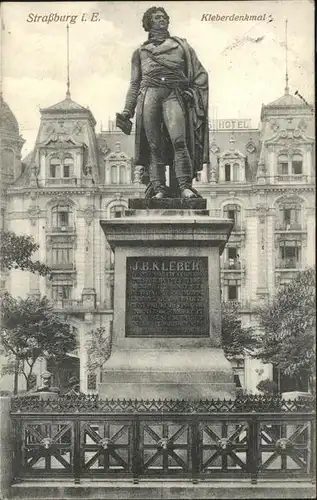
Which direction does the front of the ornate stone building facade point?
toward the camera

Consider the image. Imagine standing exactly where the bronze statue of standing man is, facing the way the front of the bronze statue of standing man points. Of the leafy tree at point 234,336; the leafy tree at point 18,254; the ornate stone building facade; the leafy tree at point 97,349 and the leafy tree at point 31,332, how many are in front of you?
0

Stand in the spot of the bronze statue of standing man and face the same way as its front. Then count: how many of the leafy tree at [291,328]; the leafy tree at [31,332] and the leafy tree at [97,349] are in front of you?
0

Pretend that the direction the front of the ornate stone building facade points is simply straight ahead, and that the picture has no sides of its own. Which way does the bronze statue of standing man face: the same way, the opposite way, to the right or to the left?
the same way

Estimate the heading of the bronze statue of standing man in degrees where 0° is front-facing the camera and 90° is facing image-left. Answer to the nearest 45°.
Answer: approximately 0°

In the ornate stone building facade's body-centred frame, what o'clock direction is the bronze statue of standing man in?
The bronze statue of standing man is roughly at 12 o'clock from the ornate stone building facade.

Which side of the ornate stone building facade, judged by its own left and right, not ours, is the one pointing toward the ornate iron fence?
front

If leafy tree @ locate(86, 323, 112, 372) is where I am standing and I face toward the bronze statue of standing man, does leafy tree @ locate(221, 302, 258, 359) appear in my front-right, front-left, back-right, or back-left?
front-left

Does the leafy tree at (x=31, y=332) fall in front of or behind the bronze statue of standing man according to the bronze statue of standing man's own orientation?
behind

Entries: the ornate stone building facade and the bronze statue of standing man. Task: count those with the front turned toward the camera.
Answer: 2

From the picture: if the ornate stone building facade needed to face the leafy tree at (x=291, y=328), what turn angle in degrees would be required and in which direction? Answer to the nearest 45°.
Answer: approximately 45° to its left

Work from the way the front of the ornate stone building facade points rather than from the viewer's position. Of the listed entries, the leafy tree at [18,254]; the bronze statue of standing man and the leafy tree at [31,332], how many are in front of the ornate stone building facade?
3

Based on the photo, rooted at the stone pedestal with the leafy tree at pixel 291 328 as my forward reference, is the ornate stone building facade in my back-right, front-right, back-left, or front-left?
front-left

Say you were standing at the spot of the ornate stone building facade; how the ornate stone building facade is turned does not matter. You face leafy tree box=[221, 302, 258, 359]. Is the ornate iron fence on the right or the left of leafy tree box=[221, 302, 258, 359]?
right

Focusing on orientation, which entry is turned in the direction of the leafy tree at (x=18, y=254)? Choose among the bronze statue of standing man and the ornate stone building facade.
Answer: the ornate stone building facade
